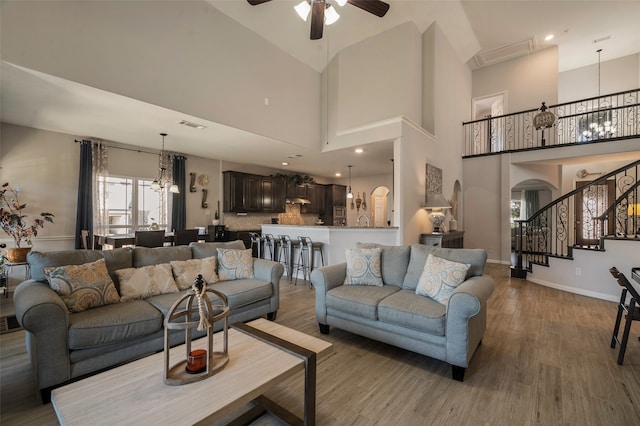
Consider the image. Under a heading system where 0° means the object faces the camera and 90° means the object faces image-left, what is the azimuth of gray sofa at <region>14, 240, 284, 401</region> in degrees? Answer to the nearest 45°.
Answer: approximately 315°

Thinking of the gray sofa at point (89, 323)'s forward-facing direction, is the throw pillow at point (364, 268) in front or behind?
in front

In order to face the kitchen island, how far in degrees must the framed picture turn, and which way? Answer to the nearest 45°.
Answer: approximately 90° to its right

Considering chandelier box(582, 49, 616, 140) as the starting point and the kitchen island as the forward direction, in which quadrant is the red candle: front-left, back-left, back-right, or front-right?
front-left

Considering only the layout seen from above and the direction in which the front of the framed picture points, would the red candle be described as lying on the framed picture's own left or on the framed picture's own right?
on the framed picture's own right

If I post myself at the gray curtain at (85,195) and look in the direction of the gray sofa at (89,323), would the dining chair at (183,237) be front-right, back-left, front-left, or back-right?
front-left

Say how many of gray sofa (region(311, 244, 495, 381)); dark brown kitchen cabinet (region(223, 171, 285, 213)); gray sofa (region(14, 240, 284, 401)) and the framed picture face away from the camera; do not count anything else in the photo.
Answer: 0

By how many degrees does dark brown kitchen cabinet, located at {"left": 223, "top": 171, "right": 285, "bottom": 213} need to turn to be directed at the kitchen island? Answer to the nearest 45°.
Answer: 0° — it already faces it

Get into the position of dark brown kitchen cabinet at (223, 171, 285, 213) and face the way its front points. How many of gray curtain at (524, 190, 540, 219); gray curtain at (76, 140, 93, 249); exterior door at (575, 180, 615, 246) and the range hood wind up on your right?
1

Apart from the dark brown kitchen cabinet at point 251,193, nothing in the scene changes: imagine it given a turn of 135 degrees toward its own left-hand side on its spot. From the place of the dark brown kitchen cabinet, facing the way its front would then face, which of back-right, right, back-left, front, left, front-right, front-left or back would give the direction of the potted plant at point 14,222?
back-left

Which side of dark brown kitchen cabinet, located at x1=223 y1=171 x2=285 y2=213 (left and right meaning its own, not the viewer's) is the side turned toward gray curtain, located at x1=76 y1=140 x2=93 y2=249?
right

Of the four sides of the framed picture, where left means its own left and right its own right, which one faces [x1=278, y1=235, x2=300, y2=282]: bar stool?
right

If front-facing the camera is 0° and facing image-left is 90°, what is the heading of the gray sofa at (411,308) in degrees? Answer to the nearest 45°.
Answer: approximately 45°

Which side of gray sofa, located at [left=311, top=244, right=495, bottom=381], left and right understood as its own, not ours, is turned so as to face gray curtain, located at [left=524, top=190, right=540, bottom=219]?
back

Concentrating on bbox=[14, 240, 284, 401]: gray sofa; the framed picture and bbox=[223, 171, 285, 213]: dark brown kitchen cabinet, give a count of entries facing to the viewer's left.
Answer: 0

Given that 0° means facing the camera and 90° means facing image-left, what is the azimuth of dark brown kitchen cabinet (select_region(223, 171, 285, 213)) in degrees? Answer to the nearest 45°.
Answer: approximately 315°

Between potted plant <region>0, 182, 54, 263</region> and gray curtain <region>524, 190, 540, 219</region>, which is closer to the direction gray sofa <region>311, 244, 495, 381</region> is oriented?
the potted plant

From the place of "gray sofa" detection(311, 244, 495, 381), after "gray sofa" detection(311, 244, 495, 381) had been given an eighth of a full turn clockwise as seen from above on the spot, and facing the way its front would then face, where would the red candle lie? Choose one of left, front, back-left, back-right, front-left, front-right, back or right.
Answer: front-left

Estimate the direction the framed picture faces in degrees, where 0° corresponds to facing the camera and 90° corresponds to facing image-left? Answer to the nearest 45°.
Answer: approximately 315°
